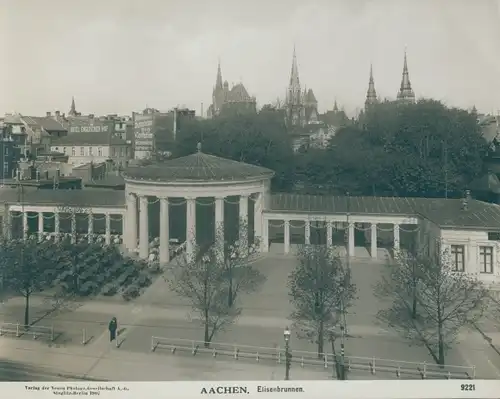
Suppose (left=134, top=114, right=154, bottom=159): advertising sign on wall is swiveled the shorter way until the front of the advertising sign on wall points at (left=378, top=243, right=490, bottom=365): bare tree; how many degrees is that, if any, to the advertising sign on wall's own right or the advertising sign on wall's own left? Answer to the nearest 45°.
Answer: approximately 45° to the advertising sign on wall's own left

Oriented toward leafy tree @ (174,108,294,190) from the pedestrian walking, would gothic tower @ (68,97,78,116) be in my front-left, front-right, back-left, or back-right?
front-left

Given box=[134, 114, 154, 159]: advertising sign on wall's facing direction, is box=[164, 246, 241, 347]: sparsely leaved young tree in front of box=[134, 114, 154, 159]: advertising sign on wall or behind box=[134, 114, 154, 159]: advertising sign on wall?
in front

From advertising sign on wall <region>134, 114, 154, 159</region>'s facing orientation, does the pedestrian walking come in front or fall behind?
in front

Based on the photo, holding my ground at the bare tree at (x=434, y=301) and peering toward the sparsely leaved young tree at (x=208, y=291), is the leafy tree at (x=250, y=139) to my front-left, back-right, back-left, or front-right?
front-right

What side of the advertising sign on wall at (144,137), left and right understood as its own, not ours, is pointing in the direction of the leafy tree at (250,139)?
left

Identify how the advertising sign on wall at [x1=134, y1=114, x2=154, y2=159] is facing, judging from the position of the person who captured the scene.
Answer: facing the viewer

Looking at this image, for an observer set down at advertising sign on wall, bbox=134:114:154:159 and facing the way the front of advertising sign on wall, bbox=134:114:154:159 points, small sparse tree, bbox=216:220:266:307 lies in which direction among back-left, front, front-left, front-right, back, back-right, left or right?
front-left

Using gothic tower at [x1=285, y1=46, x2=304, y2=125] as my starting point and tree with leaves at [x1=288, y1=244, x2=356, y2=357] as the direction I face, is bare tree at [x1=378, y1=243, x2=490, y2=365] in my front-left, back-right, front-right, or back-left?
front-left

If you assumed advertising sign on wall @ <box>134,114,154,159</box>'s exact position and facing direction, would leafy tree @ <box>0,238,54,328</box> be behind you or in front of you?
in front
